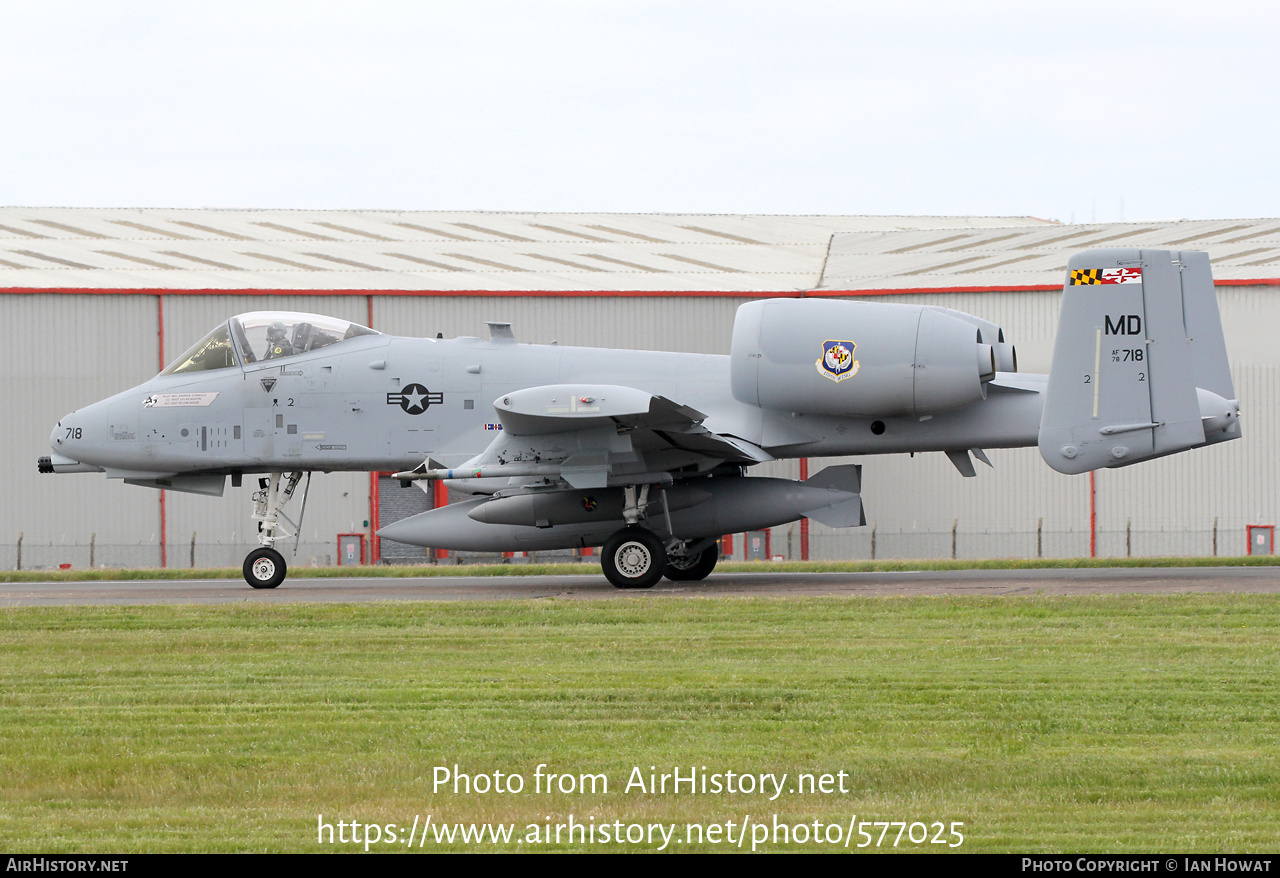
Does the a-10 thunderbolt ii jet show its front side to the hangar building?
no

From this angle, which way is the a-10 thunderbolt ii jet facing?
to the viewer's left
